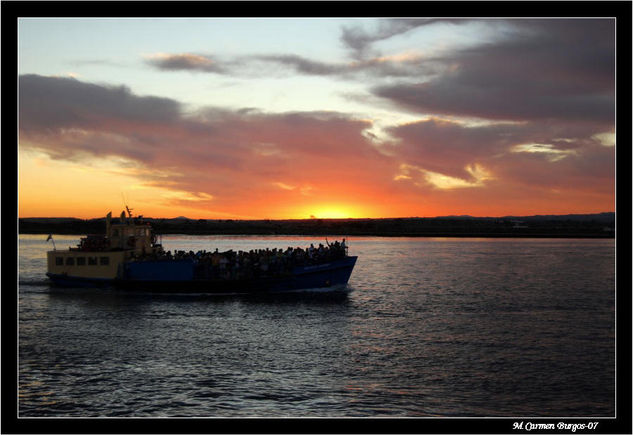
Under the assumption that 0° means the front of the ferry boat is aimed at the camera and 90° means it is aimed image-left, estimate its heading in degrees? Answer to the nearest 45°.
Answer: approximately 270°
